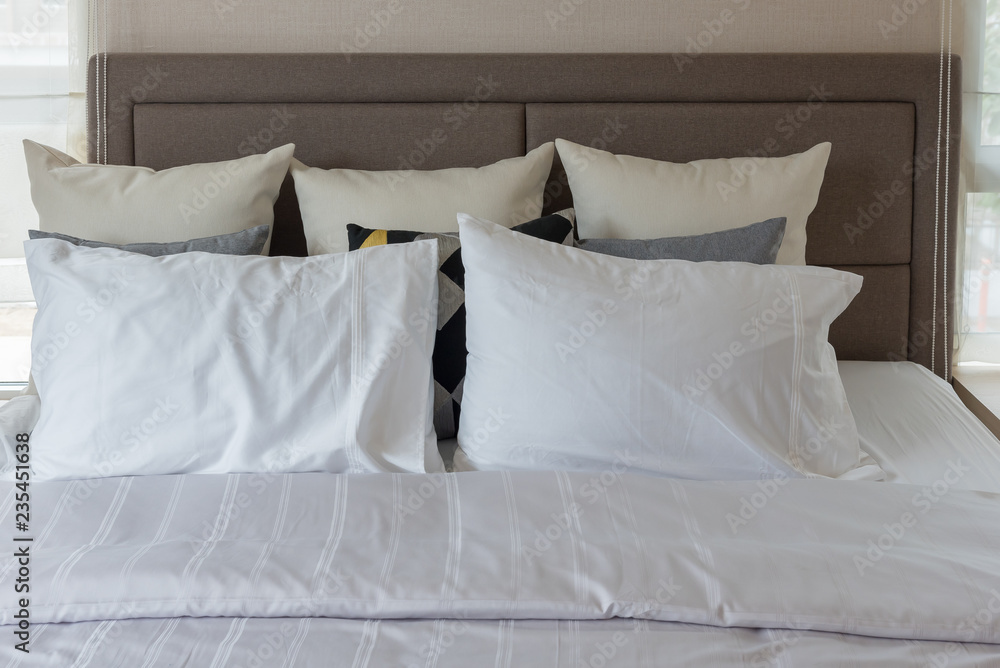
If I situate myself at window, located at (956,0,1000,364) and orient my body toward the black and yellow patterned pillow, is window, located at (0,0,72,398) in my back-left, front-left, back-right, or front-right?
front-right

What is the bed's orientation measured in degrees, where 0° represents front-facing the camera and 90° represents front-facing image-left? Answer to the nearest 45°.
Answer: approximately 0°

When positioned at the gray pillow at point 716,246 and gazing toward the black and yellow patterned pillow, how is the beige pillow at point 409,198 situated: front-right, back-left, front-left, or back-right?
front-right

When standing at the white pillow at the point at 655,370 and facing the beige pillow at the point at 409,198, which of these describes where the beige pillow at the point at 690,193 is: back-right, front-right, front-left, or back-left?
front-right
